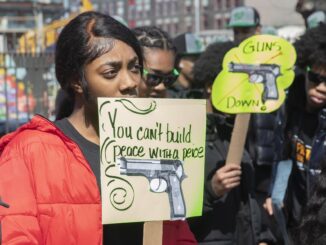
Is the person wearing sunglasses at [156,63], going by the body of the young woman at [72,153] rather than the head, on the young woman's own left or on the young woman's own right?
on the young woman's own left

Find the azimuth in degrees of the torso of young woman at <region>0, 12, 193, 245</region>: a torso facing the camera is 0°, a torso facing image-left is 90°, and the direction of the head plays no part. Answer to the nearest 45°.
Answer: approximately 315°

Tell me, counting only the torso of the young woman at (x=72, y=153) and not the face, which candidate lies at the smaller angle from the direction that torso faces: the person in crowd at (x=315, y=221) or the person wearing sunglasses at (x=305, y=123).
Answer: the person in crowd

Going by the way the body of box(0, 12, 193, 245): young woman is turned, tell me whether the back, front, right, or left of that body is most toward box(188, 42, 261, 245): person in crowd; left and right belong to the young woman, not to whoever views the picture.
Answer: left

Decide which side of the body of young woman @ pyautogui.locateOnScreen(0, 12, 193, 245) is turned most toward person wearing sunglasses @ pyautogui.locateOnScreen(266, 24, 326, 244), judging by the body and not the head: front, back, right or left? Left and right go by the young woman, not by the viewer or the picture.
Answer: left
